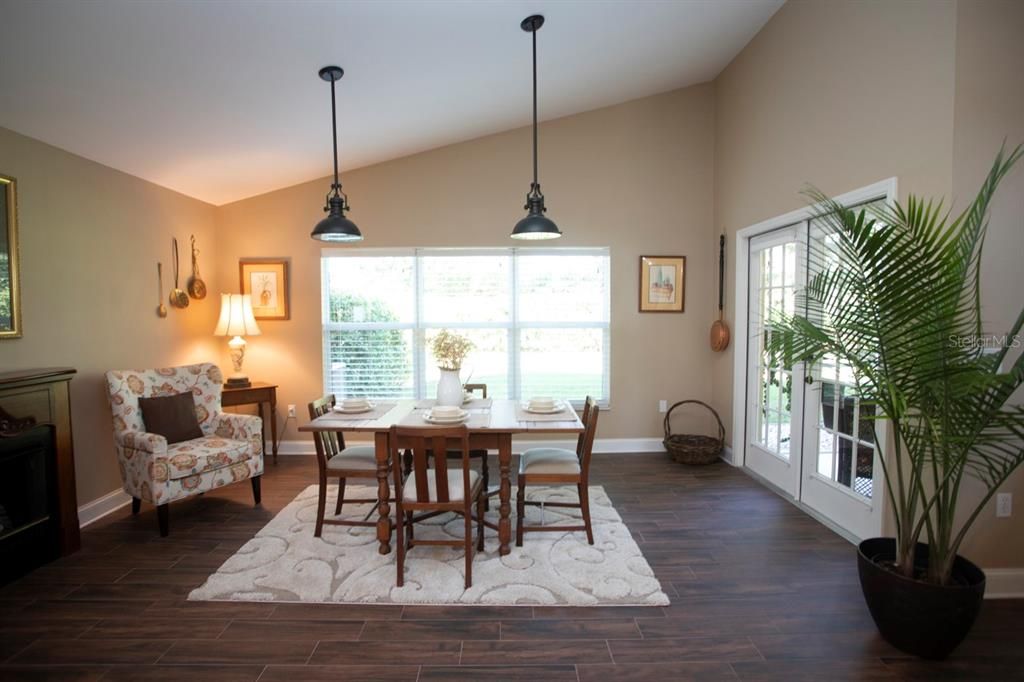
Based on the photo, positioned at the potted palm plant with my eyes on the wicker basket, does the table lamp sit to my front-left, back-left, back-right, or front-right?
front-left

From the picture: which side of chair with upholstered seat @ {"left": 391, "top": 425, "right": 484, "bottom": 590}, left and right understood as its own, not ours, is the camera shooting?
back

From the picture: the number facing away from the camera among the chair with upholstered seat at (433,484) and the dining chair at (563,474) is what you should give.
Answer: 1

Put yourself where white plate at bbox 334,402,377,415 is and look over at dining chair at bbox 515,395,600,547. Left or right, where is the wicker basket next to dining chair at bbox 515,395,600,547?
left

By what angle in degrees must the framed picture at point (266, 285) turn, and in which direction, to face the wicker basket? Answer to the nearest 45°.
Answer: approximately 45° to its left

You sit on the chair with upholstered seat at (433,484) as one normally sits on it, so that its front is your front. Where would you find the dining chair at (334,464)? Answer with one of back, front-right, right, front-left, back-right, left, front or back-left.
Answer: front-left

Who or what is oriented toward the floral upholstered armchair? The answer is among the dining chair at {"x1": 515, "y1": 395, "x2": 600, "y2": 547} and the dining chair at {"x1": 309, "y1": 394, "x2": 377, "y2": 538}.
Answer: the dining chair at {"x1": 515, "y1": 395, "x2": 600, "y2": 547}

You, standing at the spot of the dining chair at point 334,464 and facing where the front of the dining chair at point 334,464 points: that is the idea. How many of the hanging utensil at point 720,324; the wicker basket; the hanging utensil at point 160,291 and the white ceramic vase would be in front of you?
3

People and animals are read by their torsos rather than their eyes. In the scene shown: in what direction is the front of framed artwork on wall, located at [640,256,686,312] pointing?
toward the camera

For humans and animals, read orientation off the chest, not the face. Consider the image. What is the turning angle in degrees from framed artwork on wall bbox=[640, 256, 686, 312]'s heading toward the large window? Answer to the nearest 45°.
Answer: approximately 90° to its right

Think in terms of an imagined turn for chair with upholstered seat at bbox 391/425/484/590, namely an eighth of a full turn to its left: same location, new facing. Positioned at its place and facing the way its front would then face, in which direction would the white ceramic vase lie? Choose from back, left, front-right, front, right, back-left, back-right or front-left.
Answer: front-right

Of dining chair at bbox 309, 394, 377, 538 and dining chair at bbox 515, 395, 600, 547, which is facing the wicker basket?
dining chair at bbox 309, 394, 377, 538

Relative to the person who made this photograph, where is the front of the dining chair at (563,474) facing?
facing to the left of the viewer

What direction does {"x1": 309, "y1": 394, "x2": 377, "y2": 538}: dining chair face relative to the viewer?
to the viewer's right
